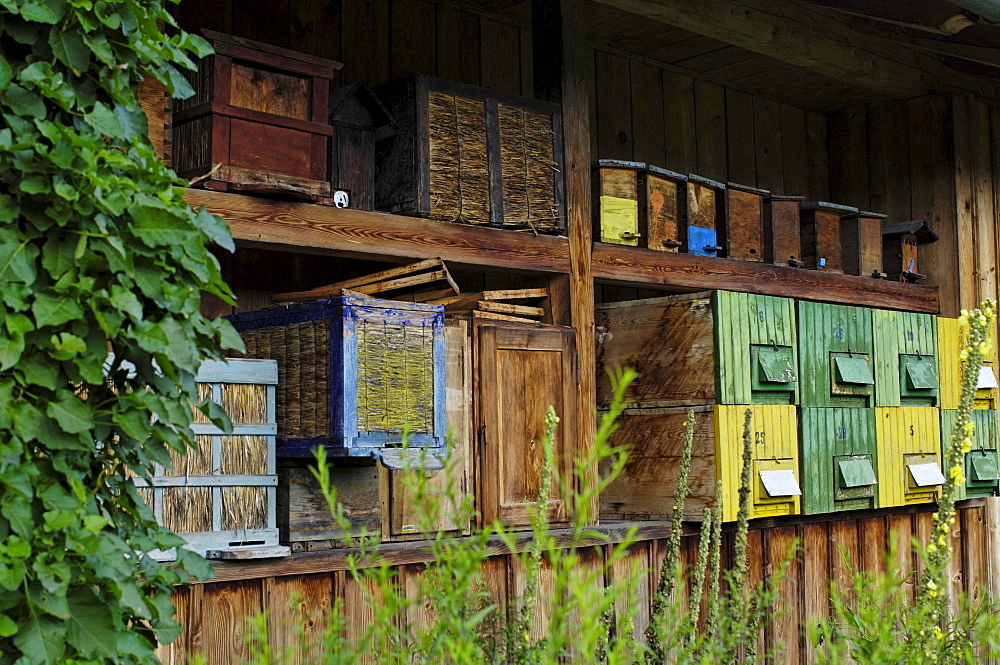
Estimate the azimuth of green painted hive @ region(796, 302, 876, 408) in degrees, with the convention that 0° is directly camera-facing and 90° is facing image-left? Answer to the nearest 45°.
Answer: approximately 315°

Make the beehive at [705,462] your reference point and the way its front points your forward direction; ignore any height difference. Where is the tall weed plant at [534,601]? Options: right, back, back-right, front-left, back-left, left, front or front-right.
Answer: front-right

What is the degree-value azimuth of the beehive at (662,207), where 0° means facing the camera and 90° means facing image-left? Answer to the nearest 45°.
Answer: approximately 315°

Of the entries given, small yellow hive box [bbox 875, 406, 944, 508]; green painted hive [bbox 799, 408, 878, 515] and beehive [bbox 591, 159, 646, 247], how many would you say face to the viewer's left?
0

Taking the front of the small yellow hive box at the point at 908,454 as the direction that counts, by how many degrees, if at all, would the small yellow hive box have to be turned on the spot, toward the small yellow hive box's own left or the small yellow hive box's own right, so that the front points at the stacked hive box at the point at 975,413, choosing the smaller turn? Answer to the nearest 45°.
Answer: approximately 90° to the small yellow hive box's own left

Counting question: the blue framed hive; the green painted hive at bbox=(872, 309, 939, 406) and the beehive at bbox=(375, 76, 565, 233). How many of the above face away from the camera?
0

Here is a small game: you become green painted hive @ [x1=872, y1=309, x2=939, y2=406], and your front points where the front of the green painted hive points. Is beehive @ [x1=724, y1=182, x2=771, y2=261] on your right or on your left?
on your right

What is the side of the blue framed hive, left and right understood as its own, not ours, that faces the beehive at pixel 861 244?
left

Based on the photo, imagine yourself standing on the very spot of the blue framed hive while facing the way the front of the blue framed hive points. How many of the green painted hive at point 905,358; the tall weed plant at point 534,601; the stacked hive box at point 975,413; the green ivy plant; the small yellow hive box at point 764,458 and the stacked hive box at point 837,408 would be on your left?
4

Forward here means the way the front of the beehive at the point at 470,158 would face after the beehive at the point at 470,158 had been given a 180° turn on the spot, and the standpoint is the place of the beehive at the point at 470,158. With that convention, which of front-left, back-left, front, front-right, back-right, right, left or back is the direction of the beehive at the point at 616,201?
right

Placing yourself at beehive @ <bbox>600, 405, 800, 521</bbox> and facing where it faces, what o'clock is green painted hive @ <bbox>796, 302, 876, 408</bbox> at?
The green painted hive is roughly at 9 o'clock from the beehive.

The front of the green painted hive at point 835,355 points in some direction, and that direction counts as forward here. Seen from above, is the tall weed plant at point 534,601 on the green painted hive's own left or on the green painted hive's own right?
on the green painted hive's own right

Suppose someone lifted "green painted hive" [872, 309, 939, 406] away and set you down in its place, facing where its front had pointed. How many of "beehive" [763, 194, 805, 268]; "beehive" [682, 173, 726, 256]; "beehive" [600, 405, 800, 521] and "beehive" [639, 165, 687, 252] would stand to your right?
4

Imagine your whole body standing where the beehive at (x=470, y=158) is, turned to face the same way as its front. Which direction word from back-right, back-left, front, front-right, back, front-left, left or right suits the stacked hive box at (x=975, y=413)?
left

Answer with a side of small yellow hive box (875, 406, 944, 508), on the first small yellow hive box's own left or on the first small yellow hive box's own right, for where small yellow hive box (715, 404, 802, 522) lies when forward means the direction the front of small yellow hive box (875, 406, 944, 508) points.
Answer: on the first small yellow hive box's own right

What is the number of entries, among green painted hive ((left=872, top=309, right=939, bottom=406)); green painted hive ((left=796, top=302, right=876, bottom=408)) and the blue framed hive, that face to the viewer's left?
0
